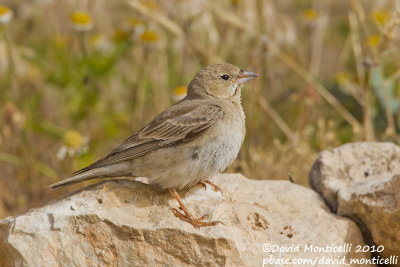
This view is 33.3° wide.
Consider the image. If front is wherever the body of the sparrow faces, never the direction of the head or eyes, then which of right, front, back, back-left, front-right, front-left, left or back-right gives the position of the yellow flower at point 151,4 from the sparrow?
left

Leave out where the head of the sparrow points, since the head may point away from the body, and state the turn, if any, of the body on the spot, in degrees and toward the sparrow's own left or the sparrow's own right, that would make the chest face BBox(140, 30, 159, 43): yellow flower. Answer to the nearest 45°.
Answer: approximately 90° to the sparrow's own left

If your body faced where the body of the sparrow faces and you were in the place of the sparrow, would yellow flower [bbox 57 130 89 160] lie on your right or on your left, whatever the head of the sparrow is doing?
on your left

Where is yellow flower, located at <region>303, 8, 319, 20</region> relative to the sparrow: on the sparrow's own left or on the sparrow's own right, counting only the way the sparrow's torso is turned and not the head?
on the sparrow's own left

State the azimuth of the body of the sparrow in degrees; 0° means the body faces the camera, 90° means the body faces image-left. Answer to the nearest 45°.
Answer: approximately 270°

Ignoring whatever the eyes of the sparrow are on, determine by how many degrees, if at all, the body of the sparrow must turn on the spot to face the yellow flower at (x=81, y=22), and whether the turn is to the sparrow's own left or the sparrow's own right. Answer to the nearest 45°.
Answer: approximately 90° to the sparrow's own left

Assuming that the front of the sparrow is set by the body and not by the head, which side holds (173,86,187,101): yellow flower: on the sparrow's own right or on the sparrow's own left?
on the sparrow's own left

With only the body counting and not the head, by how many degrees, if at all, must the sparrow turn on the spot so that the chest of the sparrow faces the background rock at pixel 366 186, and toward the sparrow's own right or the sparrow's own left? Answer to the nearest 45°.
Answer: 0° — it already faces it
